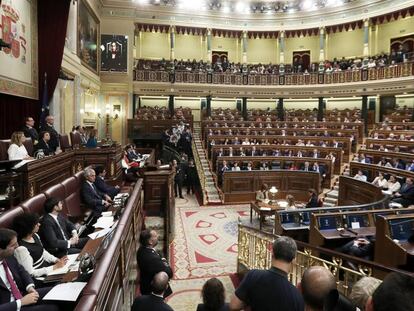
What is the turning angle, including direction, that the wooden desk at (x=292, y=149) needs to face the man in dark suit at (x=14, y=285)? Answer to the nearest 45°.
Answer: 0° — it already faces them

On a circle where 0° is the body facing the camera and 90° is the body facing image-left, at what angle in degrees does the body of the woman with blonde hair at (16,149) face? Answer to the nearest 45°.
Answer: approximately 270°

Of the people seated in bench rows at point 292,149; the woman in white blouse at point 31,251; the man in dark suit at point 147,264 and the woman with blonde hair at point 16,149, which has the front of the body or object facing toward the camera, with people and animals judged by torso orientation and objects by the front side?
the people seated in bench rows

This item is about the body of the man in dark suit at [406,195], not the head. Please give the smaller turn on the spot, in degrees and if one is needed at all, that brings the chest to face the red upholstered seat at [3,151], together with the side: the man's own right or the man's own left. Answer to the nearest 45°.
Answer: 0° — they already face it

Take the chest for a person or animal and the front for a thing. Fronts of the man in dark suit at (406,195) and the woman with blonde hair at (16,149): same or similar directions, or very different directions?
very different directions

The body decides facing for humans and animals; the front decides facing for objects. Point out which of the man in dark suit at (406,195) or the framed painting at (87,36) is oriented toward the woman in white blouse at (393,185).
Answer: the framed painting

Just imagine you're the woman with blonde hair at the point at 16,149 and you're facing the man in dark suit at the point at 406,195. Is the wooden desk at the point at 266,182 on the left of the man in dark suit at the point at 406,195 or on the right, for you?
left
